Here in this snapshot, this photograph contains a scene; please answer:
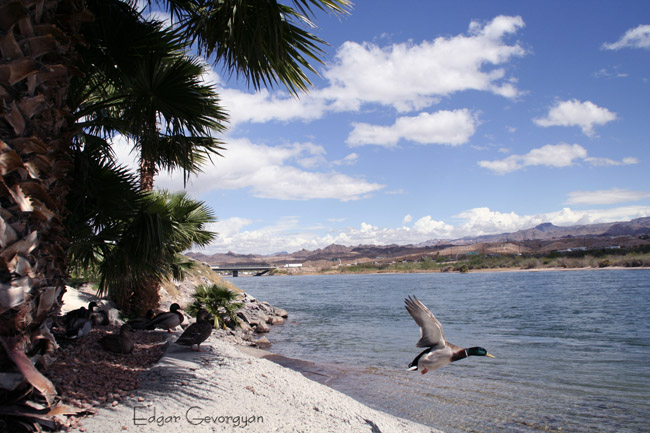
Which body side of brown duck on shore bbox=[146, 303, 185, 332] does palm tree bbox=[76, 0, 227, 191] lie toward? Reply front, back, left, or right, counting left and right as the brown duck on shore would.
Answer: left

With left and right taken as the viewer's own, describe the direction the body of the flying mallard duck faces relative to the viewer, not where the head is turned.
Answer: facing to the right of the viewer

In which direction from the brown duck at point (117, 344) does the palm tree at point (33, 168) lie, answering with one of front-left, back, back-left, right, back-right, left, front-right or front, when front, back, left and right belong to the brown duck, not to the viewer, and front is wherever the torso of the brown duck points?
right

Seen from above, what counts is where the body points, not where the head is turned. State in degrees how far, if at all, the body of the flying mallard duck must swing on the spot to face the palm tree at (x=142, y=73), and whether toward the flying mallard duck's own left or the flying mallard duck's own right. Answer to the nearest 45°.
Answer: approximately 180°

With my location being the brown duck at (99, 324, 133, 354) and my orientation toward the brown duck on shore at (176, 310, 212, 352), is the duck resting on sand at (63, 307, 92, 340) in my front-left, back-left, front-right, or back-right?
back-left
